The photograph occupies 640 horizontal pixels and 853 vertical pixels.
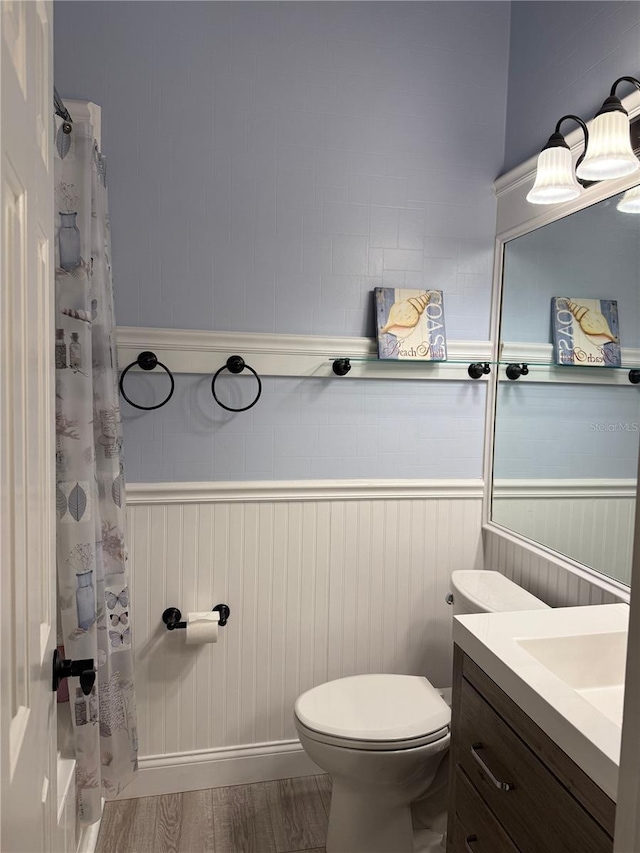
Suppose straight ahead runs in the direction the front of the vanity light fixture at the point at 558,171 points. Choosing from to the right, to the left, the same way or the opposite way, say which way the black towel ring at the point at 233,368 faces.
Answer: to the left

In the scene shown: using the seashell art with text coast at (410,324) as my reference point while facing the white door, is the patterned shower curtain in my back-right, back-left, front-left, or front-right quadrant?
front-right

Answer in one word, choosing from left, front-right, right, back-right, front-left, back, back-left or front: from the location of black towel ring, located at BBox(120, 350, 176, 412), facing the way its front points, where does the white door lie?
front

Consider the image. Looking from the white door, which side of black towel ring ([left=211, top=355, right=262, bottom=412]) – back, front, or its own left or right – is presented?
front

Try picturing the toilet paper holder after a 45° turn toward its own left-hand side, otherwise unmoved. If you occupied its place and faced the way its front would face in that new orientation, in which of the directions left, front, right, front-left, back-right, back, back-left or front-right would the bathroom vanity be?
front

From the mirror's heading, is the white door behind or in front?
in front

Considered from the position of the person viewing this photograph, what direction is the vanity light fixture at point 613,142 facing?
facing the viewer and to the left of the viewer

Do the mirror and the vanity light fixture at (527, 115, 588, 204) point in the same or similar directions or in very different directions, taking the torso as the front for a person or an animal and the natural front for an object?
same or similar directions

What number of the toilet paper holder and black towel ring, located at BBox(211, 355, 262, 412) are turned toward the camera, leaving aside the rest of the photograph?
2

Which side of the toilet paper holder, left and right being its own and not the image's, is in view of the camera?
front

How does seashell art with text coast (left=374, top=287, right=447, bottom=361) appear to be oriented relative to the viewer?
toward the camera

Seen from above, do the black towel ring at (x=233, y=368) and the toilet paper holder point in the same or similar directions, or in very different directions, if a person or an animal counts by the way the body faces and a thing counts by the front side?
same or similar directions

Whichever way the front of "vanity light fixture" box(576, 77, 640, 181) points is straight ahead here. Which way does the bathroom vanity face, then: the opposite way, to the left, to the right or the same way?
the same way

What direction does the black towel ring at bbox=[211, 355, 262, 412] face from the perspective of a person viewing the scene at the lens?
facing the viewer

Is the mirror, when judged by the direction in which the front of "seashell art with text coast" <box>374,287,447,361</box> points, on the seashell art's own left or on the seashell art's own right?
on the seashell art's own left
